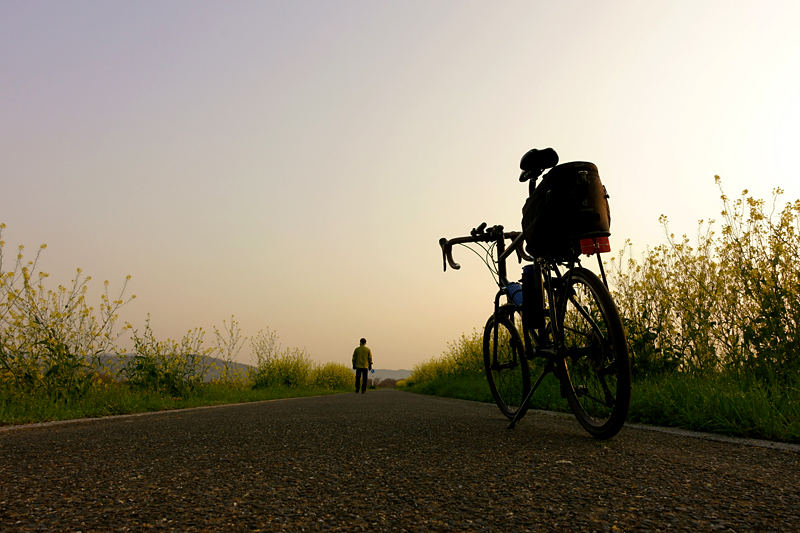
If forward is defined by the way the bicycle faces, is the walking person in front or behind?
in front

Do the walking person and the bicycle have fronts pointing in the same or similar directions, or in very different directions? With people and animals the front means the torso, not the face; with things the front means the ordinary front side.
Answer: same or similar directions

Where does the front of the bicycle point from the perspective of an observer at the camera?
facing away from the viewer and to the left of the viewer

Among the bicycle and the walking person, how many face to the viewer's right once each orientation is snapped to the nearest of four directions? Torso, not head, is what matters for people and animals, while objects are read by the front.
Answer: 0

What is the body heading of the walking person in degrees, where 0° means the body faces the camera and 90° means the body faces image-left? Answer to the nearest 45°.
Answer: approximately 180°

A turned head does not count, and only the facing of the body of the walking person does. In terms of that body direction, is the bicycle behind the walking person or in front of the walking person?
behind
